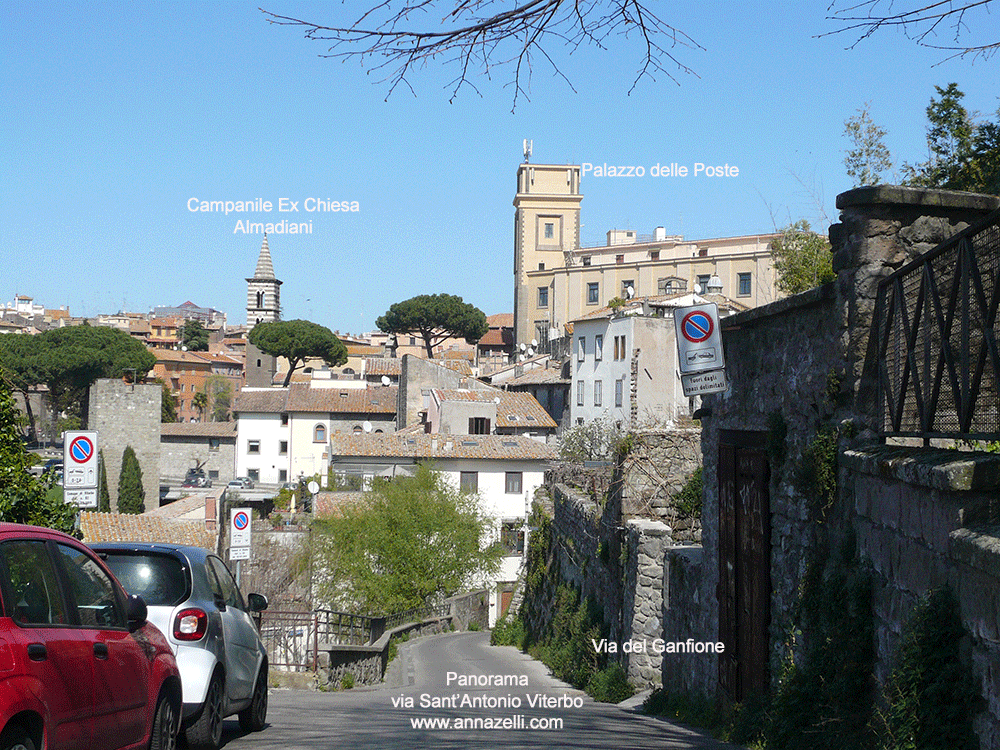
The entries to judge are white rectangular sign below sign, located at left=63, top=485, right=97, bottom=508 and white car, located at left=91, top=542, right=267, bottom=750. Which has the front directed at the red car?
the white rectangular sign below sign

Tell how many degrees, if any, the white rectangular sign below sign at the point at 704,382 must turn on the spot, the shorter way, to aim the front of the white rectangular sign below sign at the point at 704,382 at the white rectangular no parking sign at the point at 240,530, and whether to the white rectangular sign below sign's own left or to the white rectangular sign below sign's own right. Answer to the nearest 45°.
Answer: approximately 135° to the white rectangular sign below sign's own right

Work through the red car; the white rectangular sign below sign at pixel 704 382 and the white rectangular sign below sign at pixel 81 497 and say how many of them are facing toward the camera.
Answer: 2

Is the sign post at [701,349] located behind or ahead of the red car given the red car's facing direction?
ahead

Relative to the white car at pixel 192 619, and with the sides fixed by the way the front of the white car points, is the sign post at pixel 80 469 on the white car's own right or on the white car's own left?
on the white car's own left

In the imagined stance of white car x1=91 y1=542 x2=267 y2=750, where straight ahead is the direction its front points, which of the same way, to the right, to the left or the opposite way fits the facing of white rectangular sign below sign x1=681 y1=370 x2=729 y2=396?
the opposite way

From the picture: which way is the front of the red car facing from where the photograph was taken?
facing away from the viewer and to the right of the viewer

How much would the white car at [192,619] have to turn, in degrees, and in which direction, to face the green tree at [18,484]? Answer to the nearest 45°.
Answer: approximately 90° to its left

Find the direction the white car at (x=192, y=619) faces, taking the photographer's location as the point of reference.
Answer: facing away from the viewer and to the right of the viewer

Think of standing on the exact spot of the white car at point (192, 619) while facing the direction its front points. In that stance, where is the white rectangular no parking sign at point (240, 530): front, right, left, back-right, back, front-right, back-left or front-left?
front-left

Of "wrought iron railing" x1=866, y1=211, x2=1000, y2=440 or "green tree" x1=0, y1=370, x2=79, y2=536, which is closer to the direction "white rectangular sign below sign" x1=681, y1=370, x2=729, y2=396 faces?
the wrought iron railing

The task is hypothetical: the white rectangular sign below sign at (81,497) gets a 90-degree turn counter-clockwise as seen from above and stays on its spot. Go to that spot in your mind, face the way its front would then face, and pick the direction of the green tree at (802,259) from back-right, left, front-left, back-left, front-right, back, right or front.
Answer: front
